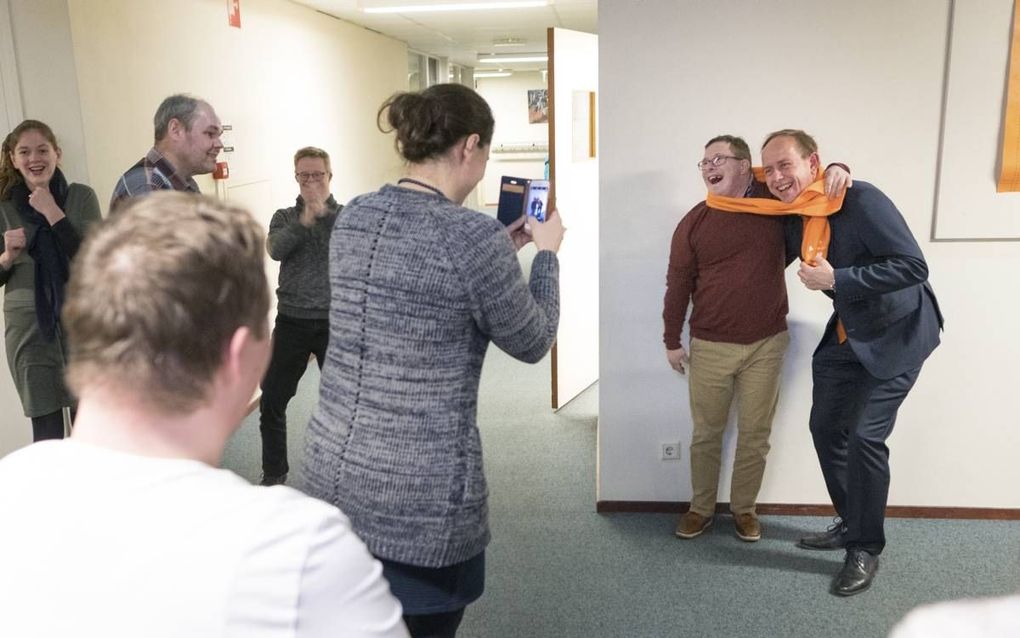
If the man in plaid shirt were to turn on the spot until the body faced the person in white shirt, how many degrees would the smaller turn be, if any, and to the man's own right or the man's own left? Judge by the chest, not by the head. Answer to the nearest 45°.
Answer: approximately 90° to the man's own right

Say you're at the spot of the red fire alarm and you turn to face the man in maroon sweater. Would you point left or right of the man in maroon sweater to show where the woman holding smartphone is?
right

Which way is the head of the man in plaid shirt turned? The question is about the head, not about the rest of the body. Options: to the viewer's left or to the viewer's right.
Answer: to the viewer's right

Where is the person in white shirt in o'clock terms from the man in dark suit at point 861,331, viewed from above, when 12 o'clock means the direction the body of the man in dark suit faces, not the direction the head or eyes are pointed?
The person in white shirt is roughly at 11 o'clock from the man in dark suit.

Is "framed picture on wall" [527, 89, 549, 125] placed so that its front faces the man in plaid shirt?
yes

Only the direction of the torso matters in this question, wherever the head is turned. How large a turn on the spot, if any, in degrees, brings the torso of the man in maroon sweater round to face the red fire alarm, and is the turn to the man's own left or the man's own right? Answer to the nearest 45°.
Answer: approximately 90° to the man's own right

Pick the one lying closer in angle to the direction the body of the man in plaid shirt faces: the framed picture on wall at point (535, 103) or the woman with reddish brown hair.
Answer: the framed picture on wall

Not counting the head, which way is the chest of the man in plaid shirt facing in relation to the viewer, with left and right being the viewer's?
facing to the right of the viewer
